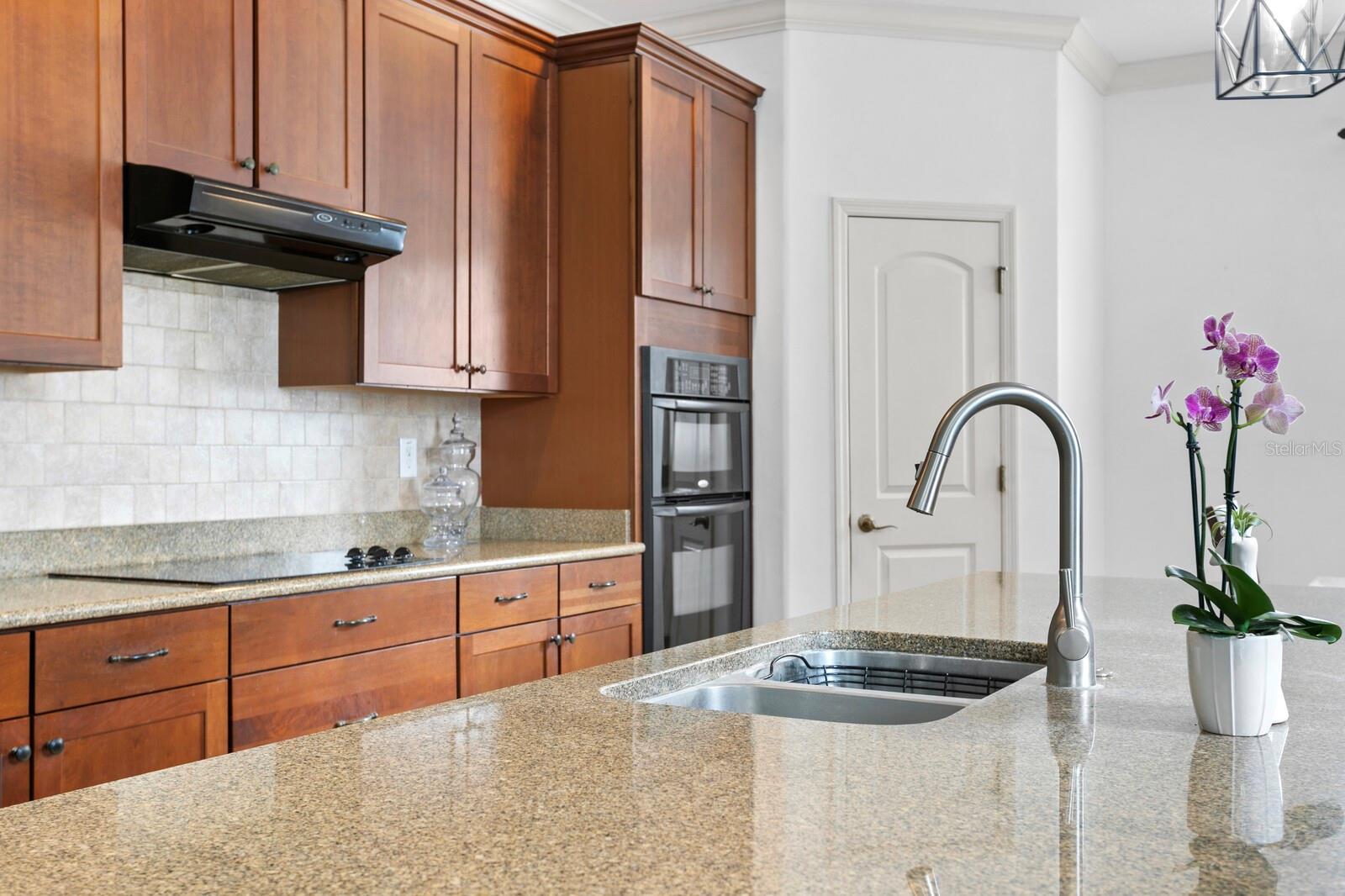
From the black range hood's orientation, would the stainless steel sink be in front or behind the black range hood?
in front

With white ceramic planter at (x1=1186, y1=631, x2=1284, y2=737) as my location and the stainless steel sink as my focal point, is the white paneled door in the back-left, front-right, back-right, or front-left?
front-right

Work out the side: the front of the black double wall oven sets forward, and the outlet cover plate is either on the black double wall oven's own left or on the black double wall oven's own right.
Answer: on the black double wall oven's own right

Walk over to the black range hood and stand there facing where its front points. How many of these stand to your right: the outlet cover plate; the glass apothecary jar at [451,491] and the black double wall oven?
0

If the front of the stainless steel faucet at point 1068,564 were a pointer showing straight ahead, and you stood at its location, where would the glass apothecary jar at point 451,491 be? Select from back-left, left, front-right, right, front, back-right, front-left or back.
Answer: front-right

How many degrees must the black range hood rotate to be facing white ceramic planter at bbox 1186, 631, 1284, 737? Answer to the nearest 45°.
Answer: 0° — it already faces it

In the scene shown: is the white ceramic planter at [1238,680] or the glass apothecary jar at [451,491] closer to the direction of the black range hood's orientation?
the white ceramic planter

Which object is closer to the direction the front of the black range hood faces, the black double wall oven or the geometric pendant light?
the geometric pendant light

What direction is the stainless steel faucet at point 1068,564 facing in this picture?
to the viewer's left

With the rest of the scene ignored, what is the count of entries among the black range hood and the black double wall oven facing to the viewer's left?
0

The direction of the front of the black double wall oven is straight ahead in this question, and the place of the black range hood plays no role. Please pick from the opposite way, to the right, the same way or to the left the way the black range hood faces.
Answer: the same way

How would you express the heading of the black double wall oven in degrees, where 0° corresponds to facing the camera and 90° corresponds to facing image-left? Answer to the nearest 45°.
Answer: approximately 315°

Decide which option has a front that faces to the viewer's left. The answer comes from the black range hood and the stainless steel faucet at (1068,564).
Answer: the stainless steel faucet
